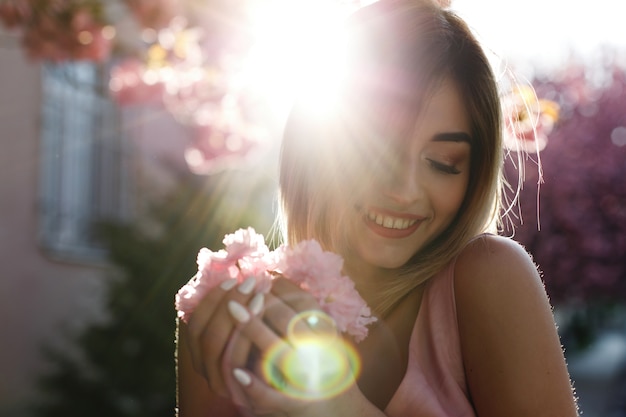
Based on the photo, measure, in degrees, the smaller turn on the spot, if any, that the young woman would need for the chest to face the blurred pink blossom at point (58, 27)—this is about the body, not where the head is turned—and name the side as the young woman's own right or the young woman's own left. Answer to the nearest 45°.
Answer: approximately 90° to the young woman's own right

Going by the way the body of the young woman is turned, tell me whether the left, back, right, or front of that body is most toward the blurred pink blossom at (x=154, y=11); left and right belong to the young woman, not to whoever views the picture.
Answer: right

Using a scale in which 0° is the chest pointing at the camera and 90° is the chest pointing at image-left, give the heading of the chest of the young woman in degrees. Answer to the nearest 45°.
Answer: approximately 45°

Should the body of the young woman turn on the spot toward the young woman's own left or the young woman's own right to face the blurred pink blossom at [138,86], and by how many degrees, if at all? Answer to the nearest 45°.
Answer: approximately 135° to the young woman's own right
